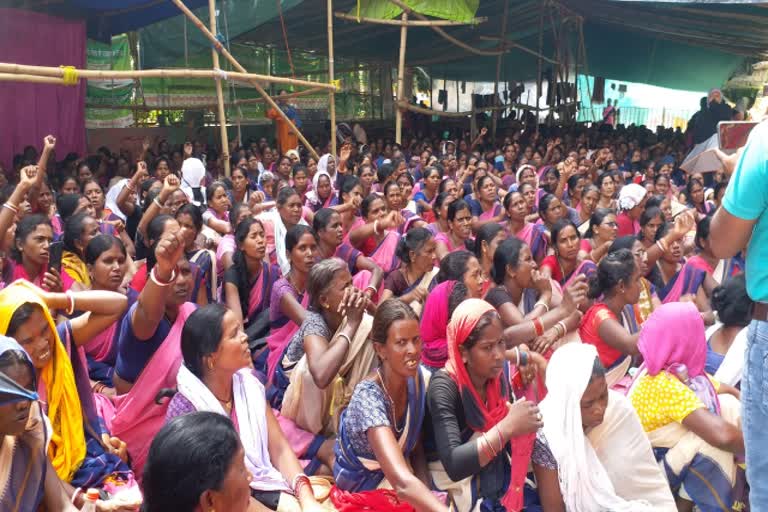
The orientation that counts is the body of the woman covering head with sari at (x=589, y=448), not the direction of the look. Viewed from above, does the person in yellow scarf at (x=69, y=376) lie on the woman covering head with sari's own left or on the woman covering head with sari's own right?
on the woman covering head with sari's own right

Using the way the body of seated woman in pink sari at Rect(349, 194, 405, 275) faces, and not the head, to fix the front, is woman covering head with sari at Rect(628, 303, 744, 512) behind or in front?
in front

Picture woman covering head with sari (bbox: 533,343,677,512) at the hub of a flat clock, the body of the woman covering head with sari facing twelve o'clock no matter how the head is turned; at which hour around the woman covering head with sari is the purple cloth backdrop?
The purple cloth backdrop is roughly at 6 o'clock from the woman covering head with sari.

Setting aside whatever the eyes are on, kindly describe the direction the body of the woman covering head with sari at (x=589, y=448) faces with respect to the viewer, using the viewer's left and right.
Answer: facing the viewer and to the right of the viewer

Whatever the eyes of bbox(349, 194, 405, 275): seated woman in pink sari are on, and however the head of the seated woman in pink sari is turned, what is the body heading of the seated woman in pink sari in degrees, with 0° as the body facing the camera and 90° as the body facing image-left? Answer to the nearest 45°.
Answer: approximately 315°

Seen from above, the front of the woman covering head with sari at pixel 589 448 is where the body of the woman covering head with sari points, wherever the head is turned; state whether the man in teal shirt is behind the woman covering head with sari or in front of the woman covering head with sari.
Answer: in front

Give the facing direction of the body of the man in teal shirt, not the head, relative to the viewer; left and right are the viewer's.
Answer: facing away from the viewer and to the left of the viewer

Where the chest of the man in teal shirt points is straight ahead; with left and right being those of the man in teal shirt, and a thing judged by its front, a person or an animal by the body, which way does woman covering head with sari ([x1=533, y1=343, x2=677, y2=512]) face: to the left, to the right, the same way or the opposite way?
the opposite way

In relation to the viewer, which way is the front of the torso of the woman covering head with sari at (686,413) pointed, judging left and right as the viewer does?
facing away from the viewer and to the right of the viewer

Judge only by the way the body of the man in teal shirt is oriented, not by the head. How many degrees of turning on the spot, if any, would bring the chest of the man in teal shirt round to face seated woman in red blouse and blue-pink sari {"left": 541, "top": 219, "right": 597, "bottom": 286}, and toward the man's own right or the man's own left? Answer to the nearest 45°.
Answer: approximately 45° to the man's own right
